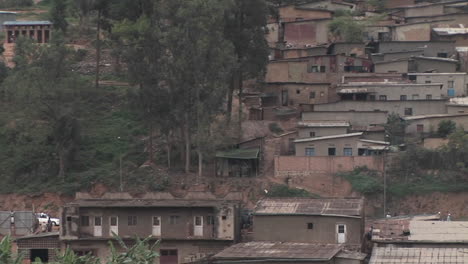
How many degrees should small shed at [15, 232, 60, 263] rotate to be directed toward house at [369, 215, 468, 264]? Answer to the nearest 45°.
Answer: approximately 45° to its left

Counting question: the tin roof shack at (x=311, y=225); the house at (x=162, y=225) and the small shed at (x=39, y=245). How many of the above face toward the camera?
3

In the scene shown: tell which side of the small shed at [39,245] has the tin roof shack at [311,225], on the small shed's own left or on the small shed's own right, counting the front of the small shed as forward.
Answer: on the small shed's own left

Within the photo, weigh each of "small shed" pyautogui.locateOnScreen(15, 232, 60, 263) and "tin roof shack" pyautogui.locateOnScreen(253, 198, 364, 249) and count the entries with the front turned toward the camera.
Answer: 2

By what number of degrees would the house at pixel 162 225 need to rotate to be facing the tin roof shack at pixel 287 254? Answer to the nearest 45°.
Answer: approximately 45° to its left

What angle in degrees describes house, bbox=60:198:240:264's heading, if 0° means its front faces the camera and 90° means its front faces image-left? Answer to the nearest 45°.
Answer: approximately 0°

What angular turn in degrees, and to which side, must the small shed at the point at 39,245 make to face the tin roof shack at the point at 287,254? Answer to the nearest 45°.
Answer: approximately 45° to its left

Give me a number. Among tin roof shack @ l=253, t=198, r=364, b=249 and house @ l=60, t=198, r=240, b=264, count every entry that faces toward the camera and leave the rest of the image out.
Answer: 2
